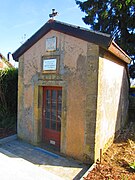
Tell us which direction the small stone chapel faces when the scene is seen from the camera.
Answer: facing the viewer and to the left of the viewer

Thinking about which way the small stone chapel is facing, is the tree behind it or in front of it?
behind

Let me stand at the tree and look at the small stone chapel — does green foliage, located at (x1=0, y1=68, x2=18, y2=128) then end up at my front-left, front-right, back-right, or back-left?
front-right

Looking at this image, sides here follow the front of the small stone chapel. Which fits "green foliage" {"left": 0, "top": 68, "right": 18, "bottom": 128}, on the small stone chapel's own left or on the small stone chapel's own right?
on the small stone chapel's own right

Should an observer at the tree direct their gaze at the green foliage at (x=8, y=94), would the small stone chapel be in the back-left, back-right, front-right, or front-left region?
front-left
